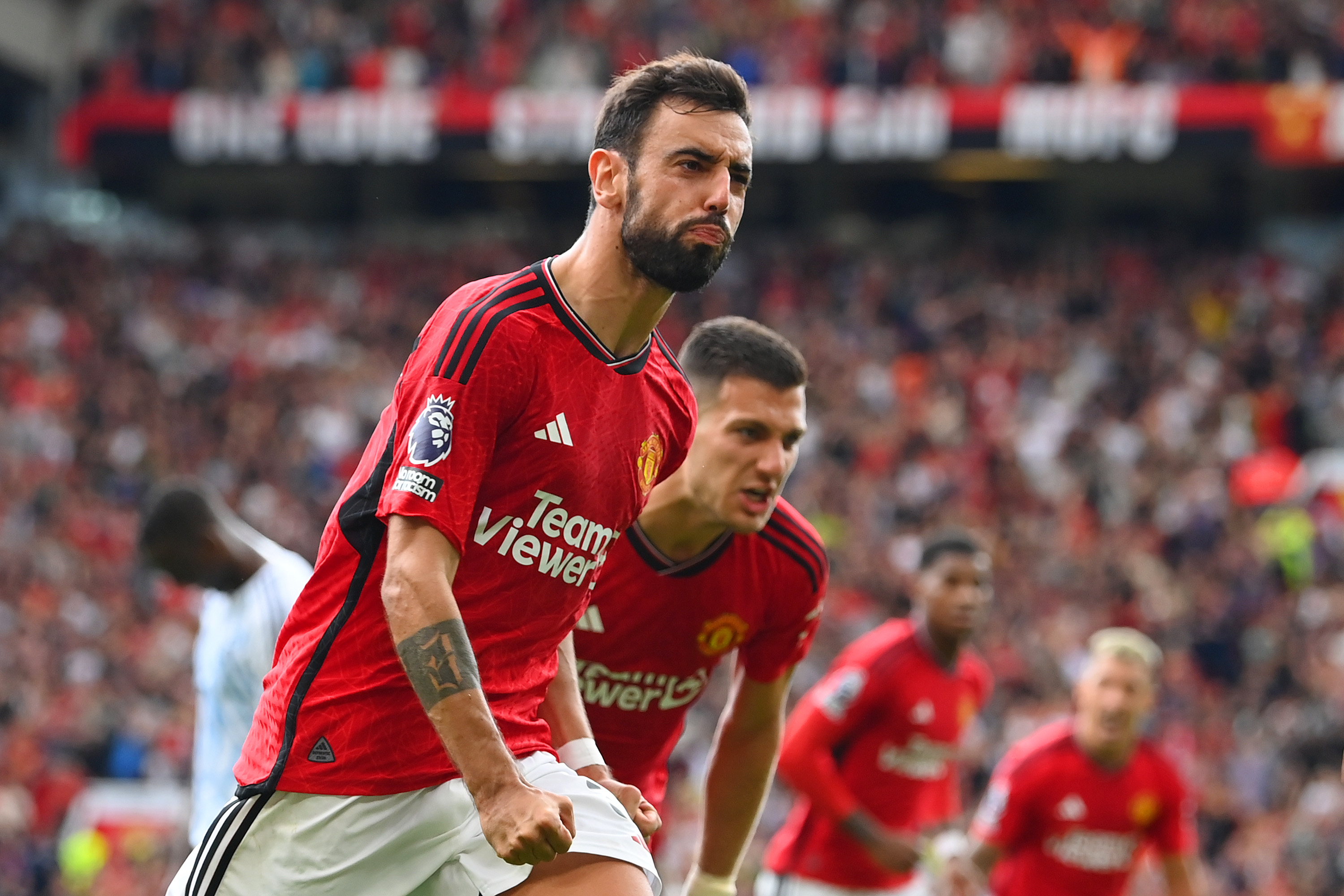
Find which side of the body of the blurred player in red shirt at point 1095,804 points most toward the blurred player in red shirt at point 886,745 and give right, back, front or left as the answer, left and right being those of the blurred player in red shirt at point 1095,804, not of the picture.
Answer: right

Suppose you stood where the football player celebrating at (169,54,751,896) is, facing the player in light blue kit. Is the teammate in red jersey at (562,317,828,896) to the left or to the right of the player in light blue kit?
right

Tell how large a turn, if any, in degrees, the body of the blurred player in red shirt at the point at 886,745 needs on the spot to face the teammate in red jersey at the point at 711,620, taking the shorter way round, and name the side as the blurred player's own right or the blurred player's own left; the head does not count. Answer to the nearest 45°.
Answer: approximately 45° to the blurred player's own right

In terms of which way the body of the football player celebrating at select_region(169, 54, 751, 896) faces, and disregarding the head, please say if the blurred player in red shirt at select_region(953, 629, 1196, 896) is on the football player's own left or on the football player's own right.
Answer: on the football player's own left

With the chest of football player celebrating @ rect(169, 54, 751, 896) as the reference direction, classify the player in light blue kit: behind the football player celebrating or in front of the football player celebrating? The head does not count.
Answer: behind

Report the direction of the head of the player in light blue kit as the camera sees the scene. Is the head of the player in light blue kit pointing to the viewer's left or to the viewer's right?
to the viewer's left

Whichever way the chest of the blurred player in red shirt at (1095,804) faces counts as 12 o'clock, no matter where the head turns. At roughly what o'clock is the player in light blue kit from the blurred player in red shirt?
The player in light blue kit is roughly at 2 o'clock from the blurred player in red shirt.

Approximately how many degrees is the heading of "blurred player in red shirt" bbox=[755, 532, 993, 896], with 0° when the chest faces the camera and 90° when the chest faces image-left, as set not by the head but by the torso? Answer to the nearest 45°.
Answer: approximately 315°

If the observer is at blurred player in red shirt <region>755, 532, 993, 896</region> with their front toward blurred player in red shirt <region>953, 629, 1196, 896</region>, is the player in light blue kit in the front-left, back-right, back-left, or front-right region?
back-right

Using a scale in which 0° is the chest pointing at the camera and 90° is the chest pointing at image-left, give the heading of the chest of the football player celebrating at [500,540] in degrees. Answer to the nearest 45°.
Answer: approximately 315°

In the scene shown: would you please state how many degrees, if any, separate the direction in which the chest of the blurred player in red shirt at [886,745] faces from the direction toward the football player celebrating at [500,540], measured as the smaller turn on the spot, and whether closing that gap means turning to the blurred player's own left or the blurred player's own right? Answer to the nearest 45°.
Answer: approximately 45° to the blurred player's own right
